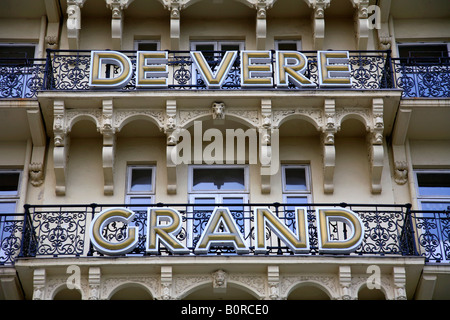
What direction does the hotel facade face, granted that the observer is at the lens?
facing the viewer
